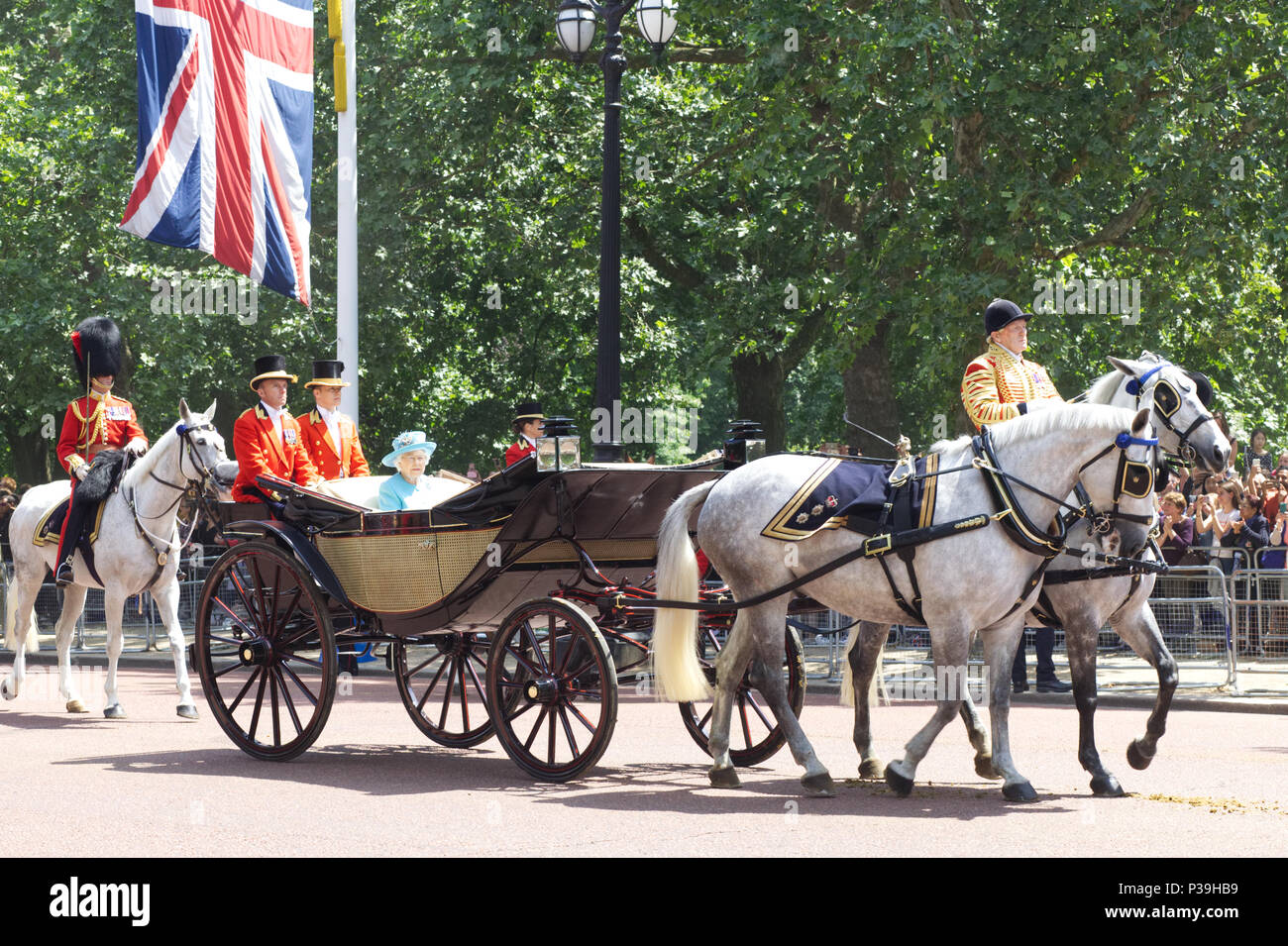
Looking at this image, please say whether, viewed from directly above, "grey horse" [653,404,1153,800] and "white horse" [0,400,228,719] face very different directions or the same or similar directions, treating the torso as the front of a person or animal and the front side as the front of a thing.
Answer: same or similar directions

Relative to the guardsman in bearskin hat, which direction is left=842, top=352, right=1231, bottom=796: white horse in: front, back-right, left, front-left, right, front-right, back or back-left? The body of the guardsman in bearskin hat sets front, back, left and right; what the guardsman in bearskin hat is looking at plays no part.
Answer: front

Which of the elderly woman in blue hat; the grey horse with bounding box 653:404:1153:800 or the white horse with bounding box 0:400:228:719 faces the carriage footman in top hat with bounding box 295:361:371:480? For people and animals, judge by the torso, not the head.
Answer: the white horse

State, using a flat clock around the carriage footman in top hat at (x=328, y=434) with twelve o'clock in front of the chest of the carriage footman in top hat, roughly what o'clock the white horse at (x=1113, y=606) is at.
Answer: The white horse is roughly at 12 o'clock from the carriage footman in top hat.

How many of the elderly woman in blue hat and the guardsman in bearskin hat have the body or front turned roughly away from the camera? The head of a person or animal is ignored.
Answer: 0

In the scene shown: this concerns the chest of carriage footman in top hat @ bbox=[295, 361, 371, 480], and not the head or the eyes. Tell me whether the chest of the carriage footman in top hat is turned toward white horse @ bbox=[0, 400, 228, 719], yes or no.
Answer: no

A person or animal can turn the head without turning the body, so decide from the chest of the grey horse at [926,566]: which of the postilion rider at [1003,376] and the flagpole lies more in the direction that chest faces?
the postilion rider

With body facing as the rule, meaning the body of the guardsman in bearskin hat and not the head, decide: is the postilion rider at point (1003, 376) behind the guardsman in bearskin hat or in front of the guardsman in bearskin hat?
in front

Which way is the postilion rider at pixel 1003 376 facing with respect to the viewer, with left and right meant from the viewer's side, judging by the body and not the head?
facing the viewer and to the right of the viewer

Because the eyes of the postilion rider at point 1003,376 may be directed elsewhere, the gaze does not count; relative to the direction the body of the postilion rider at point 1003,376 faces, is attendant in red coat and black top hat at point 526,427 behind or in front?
behind

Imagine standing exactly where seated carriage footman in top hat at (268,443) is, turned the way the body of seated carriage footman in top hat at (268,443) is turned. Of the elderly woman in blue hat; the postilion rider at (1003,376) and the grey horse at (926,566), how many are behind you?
0

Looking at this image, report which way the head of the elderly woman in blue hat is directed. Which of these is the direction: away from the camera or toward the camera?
toward the camera

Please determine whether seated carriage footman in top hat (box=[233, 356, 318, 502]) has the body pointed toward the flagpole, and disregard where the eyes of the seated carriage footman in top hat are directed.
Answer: no

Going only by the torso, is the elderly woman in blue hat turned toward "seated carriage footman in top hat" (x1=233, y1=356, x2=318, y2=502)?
no

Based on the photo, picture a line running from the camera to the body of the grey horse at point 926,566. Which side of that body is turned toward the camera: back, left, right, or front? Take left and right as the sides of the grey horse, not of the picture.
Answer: right

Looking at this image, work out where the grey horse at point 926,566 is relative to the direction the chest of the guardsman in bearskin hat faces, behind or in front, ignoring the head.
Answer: in front

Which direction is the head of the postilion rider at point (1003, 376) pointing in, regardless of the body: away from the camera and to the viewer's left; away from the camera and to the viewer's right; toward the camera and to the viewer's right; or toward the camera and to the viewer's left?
toward the camera and to the viewer's right

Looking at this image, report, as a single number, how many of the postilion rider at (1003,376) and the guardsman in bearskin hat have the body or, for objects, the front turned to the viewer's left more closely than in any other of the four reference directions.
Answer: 0
